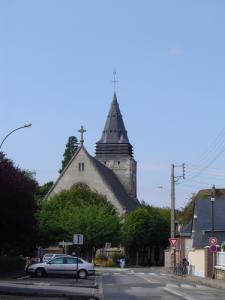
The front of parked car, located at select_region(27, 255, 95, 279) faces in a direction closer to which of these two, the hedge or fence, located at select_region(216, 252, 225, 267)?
the hedge

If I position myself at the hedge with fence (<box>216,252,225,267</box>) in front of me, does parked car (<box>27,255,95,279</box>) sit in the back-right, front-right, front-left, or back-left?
front-right

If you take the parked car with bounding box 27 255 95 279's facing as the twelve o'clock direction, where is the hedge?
The hedge is roughly at 1 o'clock from the parked car.

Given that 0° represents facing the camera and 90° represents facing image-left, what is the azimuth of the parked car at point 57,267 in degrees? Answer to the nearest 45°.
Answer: approximately 90°

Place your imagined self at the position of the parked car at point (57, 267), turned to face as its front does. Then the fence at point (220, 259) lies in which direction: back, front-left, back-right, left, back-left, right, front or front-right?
back
